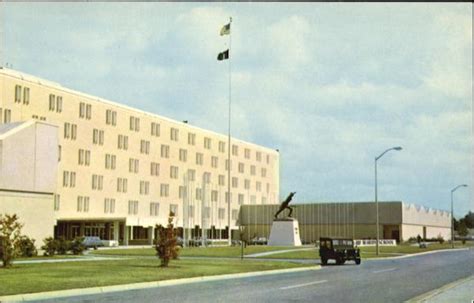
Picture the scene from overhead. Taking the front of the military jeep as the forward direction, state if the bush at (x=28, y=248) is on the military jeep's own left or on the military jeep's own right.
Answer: on the military jeep's own right

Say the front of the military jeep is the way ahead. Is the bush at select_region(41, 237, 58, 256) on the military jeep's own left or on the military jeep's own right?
on the military jeep's own right

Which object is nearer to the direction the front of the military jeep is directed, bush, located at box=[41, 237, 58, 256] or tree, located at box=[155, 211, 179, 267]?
the tree

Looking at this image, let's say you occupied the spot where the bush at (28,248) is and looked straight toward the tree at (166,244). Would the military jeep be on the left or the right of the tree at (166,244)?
left
